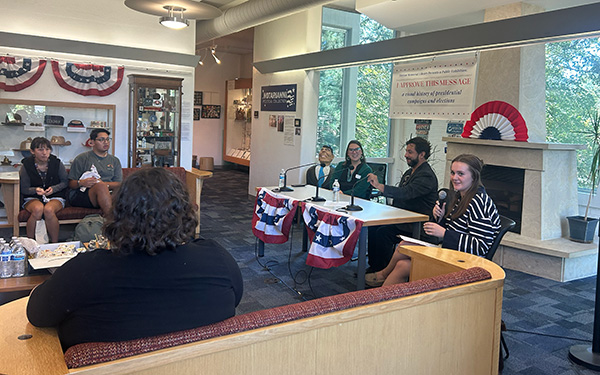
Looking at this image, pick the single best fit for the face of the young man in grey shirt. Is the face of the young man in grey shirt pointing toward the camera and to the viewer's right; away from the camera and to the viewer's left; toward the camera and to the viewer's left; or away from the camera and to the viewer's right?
toward the camera and to the viewer's right

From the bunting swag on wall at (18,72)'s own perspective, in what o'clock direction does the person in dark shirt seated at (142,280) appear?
The person in dark shirt seated is roughly at 12 o'clock from the bunting swag on wall.

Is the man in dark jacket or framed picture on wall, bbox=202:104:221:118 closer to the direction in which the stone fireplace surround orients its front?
the man in dark jacket

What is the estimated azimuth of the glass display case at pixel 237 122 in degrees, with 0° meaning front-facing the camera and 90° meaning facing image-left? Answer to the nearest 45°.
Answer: approximately 45°

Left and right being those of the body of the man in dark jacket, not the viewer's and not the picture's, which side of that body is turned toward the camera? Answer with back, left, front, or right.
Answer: left

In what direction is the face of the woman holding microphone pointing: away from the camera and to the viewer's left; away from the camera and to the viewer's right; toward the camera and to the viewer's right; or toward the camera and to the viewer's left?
toward the camera and to the viewer's left

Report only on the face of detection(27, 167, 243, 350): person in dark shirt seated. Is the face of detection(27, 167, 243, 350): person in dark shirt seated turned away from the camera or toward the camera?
away from the camera

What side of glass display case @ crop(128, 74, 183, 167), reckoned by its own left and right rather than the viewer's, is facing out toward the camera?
front

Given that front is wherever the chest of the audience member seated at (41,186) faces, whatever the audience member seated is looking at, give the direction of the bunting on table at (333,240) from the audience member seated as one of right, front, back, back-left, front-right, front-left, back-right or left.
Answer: front-left

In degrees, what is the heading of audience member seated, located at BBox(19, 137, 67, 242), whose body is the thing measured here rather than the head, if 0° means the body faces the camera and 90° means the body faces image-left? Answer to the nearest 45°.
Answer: approximately 0°

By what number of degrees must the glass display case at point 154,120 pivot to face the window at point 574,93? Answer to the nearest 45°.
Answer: approximately 45° to its left

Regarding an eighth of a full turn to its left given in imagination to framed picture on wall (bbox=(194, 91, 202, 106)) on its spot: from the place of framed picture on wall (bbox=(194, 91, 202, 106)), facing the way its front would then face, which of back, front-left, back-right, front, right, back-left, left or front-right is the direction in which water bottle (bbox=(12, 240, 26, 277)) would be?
front-right
